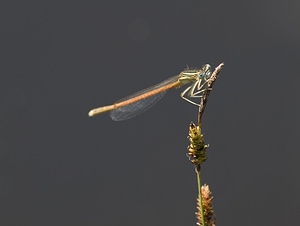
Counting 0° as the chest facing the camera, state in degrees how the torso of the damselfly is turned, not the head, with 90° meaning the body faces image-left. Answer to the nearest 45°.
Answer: approximately 270°

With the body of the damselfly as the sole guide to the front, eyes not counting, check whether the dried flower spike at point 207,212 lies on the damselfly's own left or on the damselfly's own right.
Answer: on the damselfly's own right
